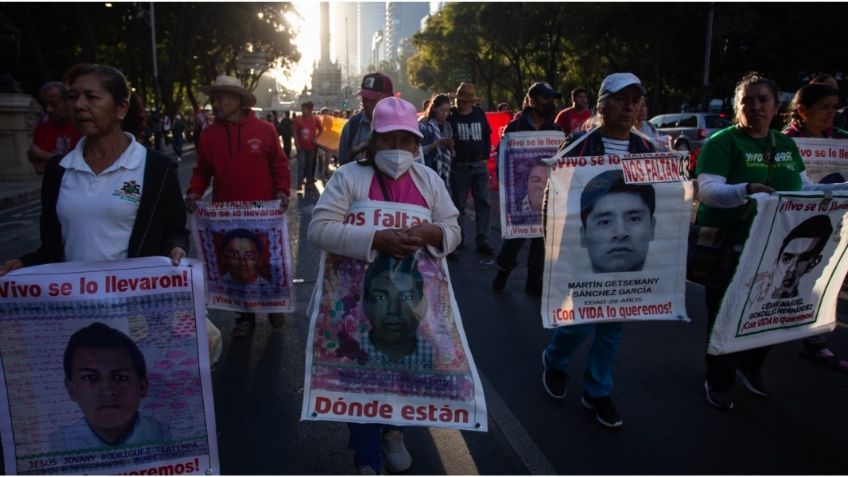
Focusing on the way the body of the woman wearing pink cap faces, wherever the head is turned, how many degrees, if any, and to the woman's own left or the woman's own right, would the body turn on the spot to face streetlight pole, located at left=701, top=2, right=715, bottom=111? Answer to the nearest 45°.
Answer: approximately 135° to the woman's own left

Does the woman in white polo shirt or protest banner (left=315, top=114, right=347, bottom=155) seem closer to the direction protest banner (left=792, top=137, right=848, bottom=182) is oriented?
the woman in white polo shirt

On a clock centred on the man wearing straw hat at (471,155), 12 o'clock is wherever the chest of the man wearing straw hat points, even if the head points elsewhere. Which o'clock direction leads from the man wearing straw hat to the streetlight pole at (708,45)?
The streetlight pole is roughly at 7 o'clock from the man wearing straw hat.

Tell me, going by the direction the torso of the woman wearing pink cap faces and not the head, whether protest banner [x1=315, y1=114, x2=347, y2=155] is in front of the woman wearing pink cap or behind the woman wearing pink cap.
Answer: behind

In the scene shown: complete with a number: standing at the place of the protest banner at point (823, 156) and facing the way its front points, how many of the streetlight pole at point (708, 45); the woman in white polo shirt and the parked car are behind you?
2

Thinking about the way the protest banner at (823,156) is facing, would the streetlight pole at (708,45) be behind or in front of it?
behind

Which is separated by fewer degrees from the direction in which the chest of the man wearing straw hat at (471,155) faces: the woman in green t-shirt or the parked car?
the woman in green t-shirt

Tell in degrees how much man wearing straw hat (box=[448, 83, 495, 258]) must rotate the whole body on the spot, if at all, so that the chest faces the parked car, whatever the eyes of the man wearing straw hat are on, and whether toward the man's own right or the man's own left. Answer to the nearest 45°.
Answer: approximately 135° to the man's own left

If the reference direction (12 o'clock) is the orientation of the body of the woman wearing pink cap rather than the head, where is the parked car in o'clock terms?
The parked car is roughly at 7 o'clock from the woman wearing pink cap.

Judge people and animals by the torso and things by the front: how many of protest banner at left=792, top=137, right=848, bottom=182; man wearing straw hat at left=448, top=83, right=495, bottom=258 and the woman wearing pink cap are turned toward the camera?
3
